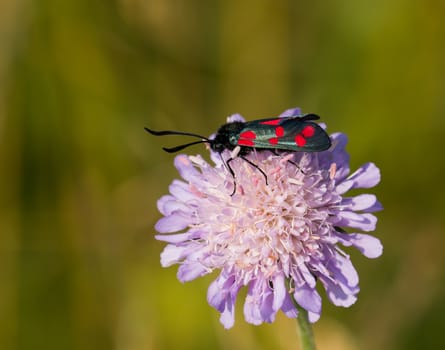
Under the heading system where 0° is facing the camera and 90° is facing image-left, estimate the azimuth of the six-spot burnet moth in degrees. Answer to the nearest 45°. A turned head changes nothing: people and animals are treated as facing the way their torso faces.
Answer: approximately 90°
